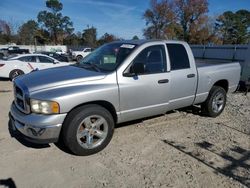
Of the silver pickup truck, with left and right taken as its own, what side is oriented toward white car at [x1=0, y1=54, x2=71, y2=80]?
right
